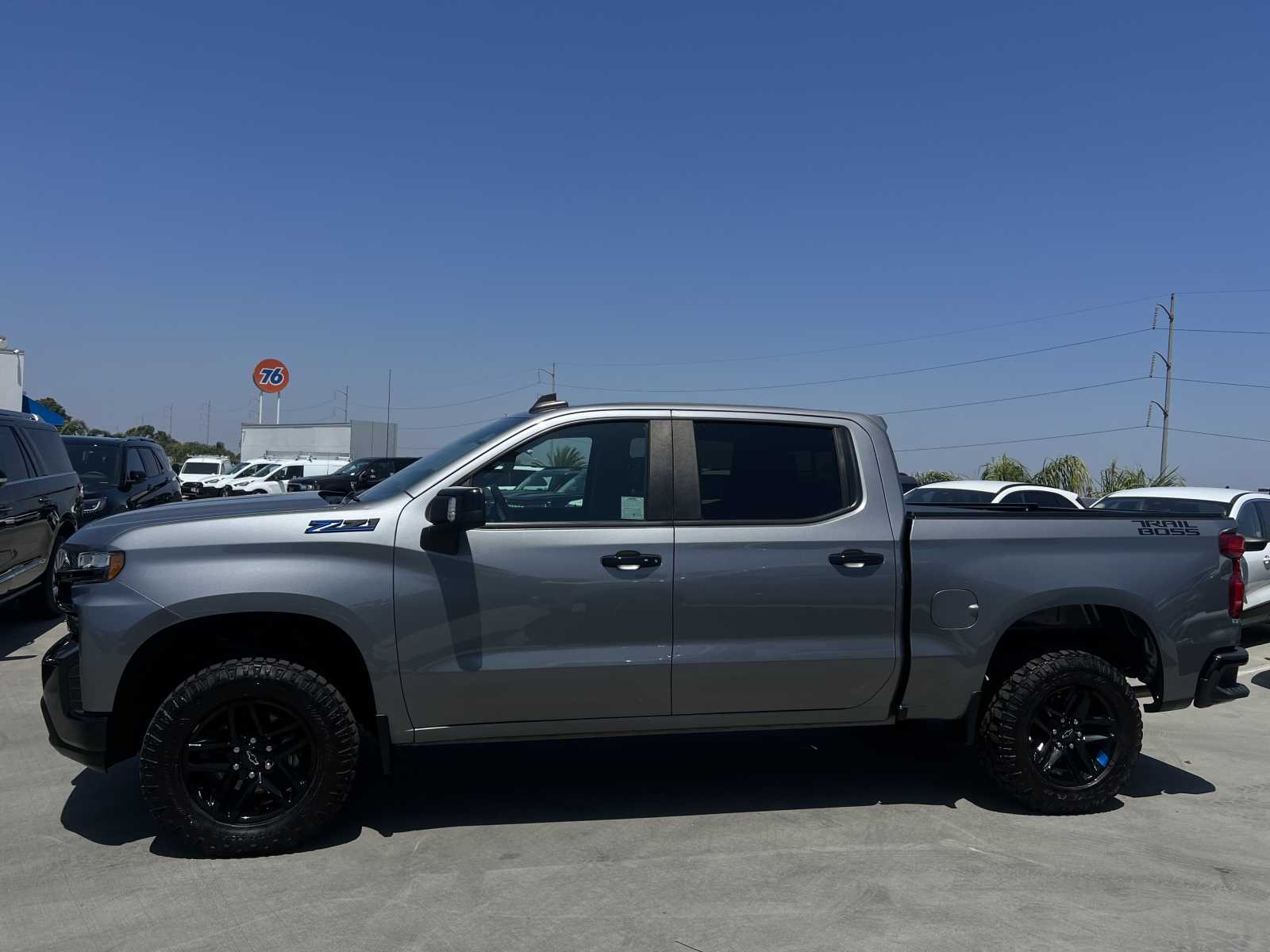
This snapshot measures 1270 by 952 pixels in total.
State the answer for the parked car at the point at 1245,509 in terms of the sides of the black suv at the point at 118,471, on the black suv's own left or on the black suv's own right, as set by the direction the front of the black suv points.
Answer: on the black suv's own left

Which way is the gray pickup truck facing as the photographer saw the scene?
facing to the left of the viewer

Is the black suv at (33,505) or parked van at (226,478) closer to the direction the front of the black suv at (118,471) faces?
the black suv

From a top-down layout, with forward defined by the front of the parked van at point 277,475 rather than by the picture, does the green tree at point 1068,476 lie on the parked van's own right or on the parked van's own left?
on the parked van's own left

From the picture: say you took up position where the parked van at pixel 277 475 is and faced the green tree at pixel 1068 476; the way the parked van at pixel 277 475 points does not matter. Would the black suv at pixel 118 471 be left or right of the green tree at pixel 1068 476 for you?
right
